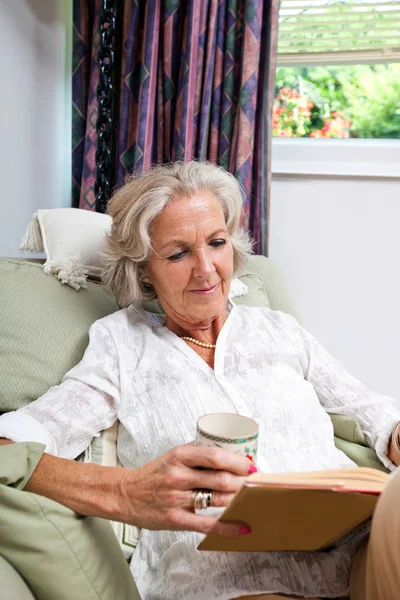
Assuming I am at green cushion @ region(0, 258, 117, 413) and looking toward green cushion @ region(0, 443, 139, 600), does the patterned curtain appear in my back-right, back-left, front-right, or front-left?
back-left

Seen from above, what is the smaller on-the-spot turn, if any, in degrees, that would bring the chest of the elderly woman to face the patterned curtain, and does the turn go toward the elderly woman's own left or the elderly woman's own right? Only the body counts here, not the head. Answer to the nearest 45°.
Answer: approximately 135° to the elderly woman's own left

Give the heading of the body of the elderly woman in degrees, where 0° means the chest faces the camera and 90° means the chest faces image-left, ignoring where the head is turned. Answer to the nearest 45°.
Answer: approximately 315°
